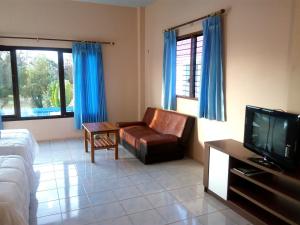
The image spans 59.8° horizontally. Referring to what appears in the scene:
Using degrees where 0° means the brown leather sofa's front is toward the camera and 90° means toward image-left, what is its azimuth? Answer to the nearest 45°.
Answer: approximately 45°

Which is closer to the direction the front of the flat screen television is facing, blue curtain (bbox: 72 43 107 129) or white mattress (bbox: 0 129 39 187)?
the white mattress

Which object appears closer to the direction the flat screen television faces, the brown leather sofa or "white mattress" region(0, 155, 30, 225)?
the white mattress

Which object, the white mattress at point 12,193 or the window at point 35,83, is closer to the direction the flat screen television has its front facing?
the white mattress

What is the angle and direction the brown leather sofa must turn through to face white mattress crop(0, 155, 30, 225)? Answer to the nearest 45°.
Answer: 0° — it already faces it

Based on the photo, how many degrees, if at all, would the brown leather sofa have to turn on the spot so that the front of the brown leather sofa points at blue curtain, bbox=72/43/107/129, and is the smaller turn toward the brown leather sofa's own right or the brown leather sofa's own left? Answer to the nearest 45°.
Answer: approximately 90° to the brown leather sofa's own right

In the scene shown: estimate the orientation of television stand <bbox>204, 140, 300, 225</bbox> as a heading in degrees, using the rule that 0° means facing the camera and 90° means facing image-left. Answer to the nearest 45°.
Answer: approximately 45°

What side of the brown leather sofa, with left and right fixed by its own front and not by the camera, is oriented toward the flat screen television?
left
